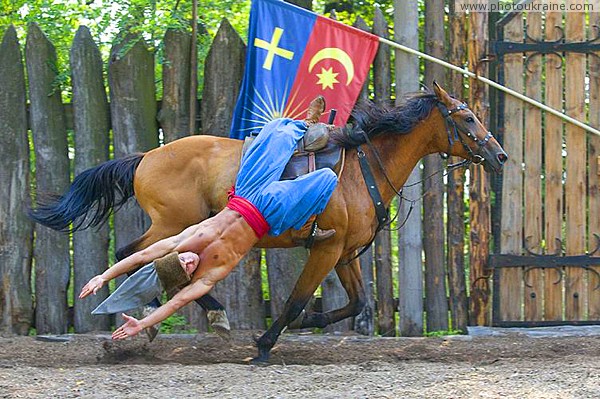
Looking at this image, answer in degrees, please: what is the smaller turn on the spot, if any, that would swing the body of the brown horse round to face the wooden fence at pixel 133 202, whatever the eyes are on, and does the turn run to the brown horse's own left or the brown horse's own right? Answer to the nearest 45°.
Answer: approximately 135° to the brown horse's own left

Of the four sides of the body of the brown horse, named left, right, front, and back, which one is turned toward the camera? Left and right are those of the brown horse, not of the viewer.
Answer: right

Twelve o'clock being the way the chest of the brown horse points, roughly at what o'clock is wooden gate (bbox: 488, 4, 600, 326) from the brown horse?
The wooden gate is roughly at 11 o'clock from the brown horse.
